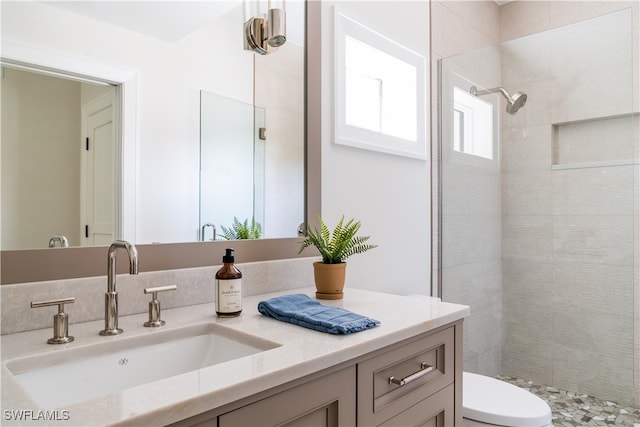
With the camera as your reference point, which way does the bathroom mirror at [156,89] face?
facing the viewer and to the right of the viewer

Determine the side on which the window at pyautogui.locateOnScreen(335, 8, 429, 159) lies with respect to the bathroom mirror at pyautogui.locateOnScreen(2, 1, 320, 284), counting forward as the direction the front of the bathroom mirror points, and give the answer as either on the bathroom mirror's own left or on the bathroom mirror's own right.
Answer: on the bathroom mirror's own left

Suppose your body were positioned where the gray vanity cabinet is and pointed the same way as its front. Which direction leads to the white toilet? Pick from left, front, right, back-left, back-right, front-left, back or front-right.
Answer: left

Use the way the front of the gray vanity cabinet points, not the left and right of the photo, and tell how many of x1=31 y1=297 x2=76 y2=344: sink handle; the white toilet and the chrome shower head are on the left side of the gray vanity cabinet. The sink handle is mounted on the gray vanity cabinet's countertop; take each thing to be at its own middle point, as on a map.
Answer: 2
